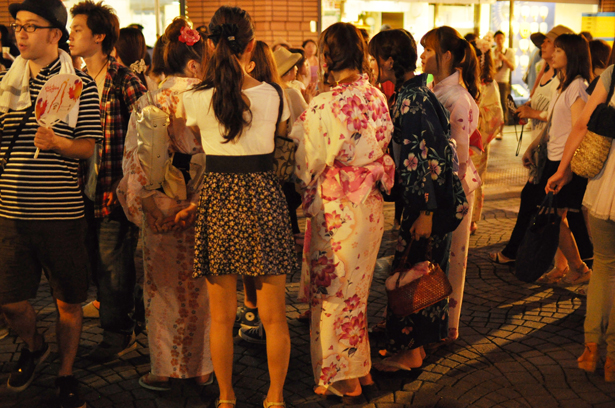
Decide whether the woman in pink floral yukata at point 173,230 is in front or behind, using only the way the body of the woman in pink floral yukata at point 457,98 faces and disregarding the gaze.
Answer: in front

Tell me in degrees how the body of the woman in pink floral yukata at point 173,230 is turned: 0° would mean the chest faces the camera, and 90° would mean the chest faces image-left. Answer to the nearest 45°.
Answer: approximately 225°

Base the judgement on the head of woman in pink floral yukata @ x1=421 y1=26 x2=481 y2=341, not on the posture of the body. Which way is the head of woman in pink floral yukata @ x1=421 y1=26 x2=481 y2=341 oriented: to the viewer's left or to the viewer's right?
to the viewer's left

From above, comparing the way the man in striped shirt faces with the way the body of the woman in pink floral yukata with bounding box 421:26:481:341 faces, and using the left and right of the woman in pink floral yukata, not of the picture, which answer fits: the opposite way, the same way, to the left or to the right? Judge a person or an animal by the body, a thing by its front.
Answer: to the left

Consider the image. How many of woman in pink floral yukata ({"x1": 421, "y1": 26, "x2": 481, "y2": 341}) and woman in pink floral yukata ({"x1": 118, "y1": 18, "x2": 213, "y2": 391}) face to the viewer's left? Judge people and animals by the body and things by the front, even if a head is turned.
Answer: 1

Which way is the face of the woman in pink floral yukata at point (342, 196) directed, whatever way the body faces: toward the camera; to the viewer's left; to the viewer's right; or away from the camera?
away from the camera

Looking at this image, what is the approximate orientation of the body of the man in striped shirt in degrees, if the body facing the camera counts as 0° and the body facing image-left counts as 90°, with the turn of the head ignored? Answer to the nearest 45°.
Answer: approximately 45°

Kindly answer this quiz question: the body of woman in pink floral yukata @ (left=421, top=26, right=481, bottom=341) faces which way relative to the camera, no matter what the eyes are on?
to the viewer's left

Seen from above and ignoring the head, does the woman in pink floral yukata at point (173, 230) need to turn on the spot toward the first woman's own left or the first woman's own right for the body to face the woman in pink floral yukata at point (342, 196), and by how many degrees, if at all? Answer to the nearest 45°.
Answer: approximately 45° to the first woman's own right

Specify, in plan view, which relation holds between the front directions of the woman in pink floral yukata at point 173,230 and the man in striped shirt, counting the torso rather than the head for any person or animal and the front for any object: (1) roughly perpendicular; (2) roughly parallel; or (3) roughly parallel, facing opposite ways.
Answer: roughly parallel, facing opposite ways

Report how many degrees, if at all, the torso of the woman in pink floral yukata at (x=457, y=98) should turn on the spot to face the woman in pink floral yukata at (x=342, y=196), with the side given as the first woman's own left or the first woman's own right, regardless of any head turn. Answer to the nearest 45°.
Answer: approximately 45° to the first woman's own left

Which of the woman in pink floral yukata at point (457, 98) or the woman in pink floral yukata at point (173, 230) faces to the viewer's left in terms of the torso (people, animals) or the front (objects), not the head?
the woman in pink floral yukata at point (457, 98)
